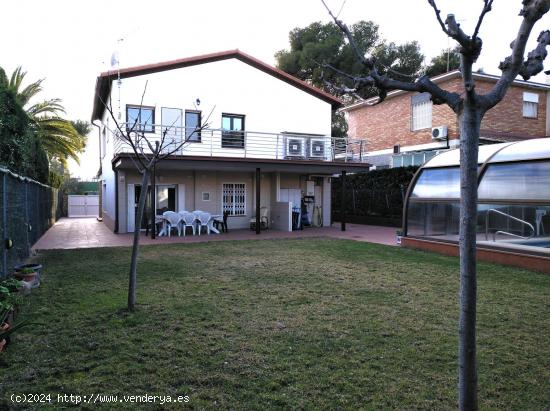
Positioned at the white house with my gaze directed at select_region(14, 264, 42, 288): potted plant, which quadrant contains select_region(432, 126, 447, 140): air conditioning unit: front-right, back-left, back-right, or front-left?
back-left

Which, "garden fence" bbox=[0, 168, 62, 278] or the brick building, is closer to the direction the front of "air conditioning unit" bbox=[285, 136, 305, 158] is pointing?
the garden fence

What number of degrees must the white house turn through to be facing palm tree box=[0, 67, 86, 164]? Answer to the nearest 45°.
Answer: approximately 135° to its right

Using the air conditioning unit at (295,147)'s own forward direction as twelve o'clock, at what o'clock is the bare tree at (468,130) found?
The bare tree is roughly at 12 o'clock from the air conditioning unit.

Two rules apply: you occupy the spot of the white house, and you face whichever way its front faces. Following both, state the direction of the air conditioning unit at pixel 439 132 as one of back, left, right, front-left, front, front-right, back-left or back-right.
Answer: left

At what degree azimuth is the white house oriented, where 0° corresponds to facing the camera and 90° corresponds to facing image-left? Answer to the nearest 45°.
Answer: approximately 0°
